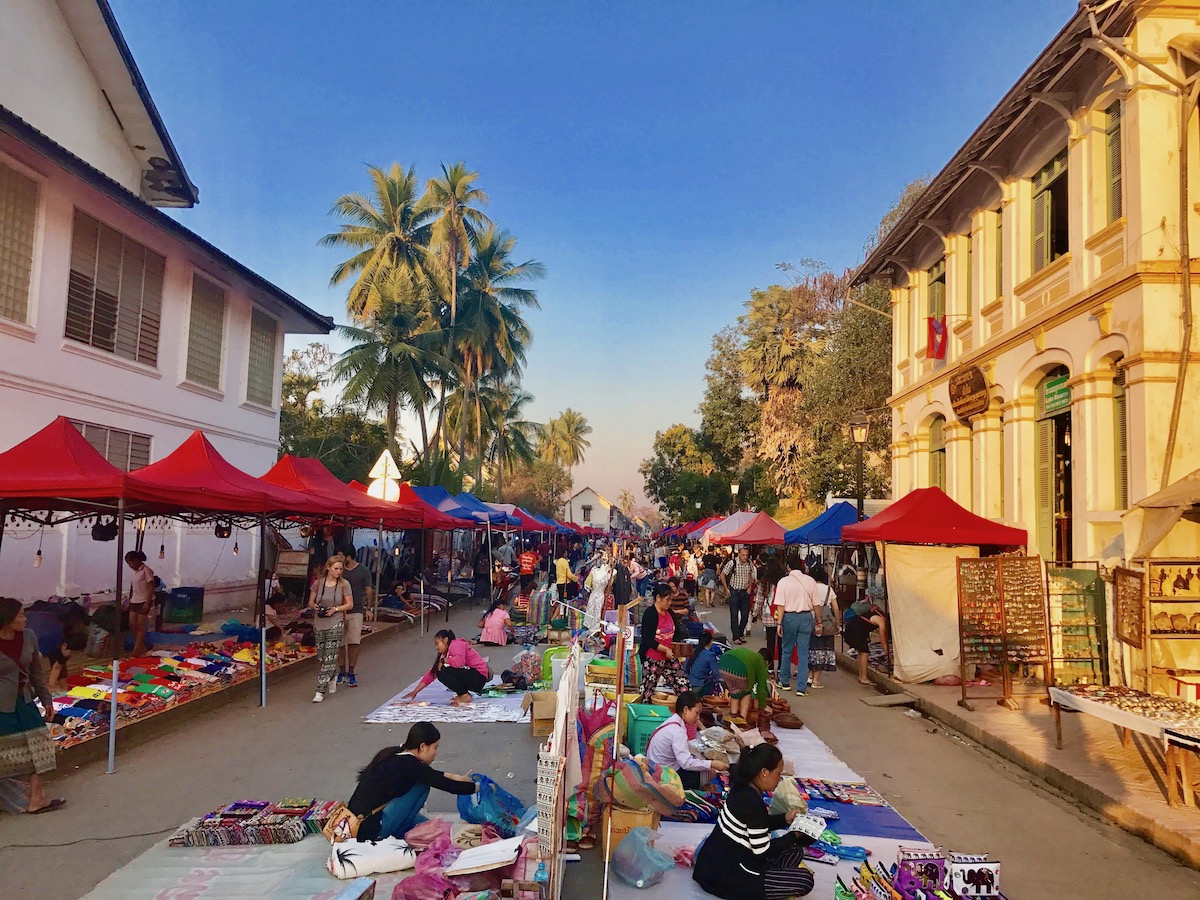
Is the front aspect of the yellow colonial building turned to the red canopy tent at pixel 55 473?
yes

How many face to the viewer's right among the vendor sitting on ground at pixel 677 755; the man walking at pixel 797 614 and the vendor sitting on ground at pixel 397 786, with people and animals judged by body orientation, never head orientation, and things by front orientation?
2

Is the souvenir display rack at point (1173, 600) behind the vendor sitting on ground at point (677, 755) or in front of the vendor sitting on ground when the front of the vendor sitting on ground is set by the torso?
in front

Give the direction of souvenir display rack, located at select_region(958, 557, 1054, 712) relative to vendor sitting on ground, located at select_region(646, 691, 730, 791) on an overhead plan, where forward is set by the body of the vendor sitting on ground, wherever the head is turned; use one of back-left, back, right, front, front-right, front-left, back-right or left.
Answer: front-left

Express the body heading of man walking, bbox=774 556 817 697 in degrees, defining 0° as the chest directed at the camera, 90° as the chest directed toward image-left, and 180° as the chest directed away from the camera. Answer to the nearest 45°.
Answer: approximately 180°

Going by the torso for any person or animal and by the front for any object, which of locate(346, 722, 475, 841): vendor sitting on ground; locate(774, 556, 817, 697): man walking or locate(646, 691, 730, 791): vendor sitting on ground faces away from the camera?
the man walking

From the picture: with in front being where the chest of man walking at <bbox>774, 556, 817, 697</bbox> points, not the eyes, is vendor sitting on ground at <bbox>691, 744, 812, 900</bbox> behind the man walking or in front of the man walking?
behind

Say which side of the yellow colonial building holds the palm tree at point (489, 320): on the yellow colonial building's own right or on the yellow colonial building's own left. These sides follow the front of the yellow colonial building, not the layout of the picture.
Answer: on the yellow colonial building's own right

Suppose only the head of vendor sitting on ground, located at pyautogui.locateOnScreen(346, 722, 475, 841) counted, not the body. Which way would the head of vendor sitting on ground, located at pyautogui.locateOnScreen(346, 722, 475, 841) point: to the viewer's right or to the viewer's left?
to the viewer's right

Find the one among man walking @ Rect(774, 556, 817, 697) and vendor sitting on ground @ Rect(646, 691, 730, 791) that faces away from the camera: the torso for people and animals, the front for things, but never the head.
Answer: the man walking

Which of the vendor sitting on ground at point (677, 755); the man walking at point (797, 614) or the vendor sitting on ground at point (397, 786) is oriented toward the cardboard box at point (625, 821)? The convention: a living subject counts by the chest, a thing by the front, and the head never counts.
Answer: the vendor sitting on ground at point (397, 786)

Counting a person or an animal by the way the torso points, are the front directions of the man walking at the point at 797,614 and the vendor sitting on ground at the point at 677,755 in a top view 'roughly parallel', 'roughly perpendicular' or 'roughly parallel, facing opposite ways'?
roughly perpendicular

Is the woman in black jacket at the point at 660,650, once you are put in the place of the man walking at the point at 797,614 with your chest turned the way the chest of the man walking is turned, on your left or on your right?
on your left

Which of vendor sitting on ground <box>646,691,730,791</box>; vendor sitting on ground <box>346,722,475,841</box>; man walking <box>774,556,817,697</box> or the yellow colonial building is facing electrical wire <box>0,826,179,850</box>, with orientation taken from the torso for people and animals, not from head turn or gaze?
the yellow colonial building

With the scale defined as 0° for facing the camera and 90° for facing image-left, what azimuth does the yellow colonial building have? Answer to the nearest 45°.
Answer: approximately 45°

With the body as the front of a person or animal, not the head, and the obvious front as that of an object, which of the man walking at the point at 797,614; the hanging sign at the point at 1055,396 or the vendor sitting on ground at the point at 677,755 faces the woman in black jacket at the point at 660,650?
the hanging sign
